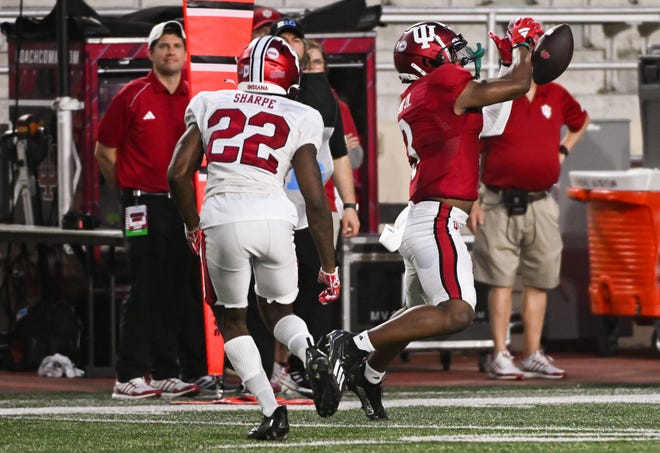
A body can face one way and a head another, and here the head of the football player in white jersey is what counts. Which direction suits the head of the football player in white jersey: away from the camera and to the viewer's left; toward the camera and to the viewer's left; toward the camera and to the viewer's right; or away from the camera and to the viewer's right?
away from the camera and to the viewer's right

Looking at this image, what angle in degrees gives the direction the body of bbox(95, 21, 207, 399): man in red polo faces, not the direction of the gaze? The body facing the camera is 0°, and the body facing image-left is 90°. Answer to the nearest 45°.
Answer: approximately 315°

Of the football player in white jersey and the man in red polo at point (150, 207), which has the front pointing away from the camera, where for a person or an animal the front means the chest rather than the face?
the football player in white jersey

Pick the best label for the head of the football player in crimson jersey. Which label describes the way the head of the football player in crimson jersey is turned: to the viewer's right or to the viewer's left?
to the viewer's right

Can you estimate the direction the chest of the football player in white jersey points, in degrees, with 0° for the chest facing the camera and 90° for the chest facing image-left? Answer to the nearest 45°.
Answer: approximately 180°

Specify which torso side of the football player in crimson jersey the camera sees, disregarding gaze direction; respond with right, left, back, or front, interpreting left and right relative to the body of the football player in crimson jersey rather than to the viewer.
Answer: right
